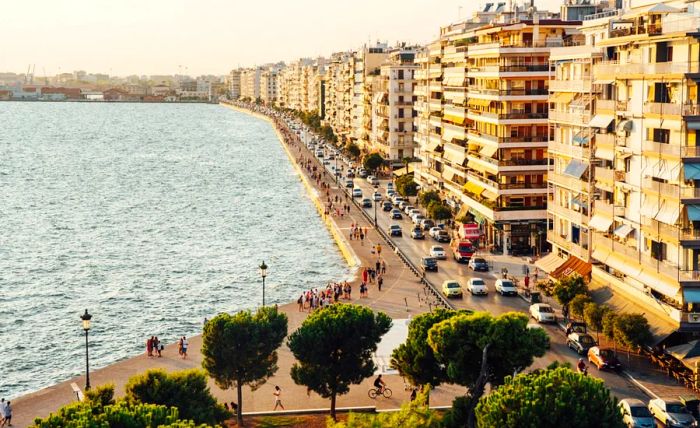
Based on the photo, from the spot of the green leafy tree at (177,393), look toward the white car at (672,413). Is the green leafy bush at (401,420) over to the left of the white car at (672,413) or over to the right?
right

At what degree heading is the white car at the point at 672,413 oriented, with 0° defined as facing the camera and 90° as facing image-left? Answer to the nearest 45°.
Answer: approximately 315°

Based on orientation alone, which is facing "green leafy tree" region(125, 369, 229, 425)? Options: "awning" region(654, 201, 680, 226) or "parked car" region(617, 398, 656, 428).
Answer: the awning

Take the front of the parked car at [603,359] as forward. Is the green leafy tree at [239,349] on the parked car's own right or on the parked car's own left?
on the parked car's own right

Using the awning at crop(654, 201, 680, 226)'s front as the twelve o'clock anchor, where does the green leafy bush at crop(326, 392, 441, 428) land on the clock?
The green leafy bush is roughly at 11 o'clock from the awning.

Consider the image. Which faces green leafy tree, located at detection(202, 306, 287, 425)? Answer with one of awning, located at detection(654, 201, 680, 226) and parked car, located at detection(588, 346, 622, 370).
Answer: the awning

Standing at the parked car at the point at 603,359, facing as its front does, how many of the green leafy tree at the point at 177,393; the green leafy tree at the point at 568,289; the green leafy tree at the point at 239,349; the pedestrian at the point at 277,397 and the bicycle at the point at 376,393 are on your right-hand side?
4

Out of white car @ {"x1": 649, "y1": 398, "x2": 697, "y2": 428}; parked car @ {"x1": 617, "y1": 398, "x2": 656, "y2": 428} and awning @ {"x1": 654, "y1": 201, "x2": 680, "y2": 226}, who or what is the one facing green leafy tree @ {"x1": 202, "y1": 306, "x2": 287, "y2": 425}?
the awning
